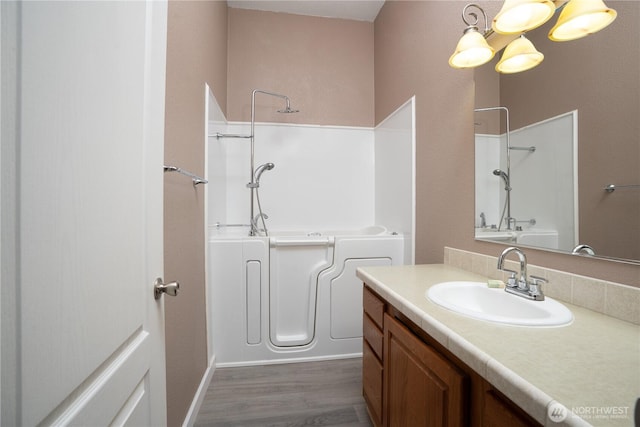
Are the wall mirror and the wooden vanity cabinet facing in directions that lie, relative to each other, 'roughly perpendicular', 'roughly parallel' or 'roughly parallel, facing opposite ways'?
roughly parallel

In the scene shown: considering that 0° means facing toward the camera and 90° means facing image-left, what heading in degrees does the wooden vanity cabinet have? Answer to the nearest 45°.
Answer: approximately 45°

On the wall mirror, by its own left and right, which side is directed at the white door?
front

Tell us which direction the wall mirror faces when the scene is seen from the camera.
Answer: facing the viewer and to the left of the viewer

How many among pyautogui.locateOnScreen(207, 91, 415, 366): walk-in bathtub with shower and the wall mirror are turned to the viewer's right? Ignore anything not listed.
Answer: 0

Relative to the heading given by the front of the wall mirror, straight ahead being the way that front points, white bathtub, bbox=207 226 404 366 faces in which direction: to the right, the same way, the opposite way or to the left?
to the left

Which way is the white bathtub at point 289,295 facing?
toward the camera

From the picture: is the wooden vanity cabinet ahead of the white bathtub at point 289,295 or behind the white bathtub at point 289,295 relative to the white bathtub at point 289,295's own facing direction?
ahead

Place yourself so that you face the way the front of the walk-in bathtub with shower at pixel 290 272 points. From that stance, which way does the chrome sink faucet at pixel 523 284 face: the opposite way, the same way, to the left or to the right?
to the right

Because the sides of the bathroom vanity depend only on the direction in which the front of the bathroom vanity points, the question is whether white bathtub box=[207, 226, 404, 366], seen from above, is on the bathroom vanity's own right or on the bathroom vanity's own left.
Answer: on the bathroom vanity's own right

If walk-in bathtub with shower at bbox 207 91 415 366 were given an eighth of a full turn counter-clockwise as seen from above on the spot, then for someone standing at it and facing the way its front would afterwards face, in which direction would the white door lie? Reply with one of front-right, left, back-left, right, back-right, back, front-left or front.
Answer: front-right

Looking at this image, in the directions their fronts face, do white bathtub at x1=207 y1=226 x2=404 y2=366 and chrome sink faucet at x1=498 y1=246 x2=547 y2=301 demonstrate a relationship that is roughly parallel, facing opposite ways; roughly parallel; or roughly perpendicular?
roughly perpendicular

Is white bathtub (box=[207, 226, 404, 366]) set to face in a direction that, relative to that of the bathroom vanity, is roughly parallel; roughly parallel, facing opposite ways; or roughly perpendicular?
roughly perpendicular

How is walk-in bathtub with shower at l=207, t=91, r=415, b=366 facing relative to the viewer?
toward the camera
